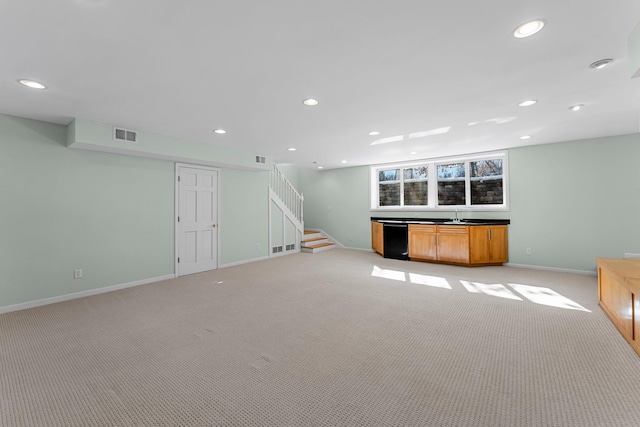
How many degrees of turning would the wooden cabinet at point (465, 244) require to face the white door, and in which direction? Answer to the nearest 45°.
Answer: approximately 45° to its right

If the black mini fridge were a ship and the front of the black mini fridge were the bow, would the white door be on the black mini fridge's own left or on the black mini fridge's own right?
on the black mini fridge's own right

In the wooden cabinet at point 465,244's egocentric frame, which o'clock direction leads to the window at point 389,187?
The window is roughly at 4 o'clock from the wooden cabinet.

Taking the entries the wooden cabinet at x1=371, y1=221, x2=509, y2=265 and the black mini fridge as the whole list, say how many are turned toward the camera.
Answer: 2

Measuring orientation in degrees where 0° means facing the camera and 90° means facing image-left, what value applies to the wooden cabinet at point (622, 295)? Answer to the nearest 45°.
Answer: approximately 45°

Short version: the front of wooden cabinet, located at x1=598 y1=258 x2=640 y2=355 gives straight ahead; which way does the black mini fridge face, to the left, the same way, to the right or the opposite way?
to the left

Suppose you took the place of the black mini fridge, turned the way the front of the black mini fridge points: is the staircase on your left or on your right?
on your right

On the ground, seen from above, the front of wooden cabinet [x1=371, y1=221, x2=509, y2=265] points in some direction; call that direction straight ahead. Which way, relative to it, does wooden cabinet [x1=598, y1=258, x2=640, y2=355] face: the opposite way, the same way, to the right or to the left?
to the right

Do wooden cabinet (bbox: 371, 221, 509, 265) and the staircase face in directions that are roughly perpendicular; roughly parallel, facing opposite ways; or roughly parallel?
roughly perpendicular

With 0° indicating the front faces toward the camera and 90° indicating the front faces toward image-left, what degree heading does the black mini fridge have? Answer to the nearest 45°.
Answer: approximately 0°
